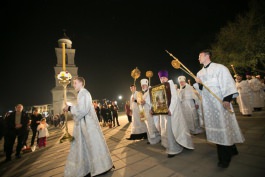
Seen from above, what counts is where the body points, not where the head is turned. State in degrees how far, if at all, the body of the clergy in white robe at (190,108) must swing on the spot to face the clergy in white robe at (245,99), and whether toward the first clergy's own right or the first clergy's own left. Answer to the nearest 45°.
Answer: approximately 180°

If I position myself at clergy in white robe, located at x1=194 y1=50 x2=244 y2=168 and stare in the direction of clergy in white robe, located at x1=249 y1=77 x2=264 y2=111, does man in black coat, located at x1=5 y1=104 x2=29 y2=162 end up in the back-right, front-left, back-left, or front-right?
back-left

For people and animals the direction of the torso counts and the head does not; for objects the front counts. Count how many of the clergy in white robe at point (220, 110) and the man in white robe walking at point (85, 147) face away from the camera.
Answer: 0

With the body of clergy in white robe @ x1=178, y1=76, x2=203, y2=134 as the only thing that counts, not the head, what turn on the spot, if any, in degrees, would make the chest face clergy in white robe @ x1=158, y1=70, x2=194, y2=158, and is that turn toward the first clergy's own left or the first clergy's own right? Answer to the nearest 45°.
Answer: approximately 45° to the first clergy's own left

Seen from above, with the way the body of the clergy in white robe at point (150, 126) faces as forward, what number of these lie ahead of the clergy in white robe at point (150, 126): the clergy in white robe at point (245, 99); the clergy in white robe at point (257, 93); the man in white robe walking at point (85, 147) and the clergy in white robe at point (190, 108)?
1

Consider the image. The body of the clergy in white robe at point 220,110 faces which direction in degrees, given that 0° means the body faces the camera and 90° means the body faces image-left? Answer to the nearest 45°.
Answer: approximately 45°

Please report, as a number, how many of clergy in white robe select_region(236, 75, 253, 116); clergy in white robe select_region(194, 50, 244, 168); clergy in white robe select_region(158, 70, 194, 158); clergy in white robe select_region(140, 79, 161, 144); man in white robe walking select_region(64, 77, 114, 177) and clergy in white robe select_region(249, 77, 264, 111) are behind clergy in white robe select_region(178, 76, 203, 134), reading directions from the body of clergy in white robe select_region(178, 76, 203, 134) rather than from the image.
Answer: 2

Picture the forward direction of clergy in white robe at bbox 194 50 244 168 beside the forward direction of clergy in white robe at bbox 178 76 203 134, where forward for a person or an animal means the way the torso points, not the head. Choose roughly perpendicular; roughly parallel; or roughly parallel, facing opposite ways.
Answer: roughly parallel

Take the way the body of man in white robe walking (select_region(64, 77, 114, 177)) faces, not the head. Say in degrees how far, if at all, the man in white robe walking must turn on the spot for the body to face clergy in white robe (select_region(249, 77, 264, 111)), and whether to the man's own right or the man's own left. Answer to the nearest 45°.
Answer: approximately 180°

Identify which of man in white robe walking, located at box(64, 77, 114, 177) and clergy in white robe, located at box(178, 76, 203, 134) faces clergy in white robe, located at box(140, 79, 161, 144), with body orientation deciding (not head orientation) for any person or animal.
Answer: clergy in white robe, located at box(178, 76, 203, 134)

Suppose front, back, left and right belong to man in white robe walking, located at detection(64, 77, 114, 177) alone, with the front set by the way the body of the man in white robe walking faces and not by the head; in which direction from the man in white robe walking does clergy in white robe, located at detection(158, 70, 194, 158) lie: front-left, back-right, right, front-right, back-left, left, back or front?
back

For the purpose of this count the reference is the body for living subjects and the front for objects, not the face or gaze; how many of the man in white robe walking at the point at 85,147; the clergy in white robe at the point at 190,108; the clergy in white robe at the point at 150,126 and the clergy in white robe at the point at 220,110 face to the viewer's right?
0

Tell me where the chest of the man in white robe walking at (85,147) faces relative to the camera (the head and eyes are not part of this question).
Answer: to the viewer's left

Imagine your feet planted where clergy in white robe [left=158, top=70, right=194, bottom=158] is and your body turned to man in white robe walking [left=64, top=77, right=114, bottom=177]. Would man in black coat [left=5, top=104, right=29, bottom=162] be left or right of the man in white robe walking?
right
